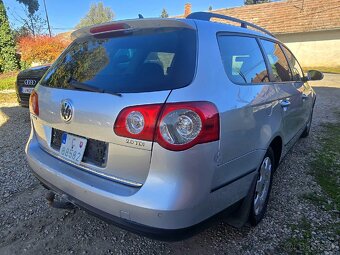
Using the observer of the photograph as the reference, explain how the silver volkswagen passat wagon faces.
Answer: facing away from the viewer and to the right of the viewer

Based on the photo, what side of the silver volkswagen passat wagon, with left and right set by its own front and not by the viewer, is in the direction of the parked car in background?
left

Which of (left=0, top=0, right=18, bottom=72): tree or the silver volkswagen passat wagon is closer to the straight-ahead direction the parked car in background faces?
the silver volkswagen passat wagon

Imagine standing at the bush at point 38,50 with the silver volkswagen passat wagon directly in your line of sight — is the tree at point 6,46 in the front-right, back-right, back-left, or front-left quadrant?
back-right

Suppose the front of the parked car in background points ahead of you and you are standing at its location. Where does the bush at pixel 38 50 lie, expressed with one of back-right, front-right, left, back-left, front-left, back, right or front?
back-right

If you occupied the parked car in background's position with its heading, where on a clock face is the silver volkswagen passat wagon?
The silver volkswagen passat wagon is roughly at 10 o'clock from the parked car in background.

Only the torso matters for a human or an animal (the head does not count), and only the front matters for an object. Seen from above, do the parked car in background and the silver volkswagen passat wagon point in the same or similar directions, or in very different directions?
very different directions

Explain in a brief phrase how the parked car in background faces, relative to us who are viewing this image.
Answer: facing the viewer and to the left of the viewer

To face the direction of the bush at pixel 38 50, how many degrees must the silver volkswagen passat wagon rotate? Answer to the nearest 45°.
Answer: approximately 90° to its left

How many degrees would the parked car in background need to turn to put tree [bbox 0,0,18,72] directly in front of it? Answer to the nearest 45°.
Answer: approximately 135° to its right

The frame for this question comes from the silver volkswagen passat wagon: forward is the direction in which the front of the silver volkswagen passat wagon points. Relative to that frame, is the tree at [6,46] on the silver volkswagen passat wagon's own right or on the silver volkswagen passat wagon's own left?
on the silver volkswagen passat wagon's own left
